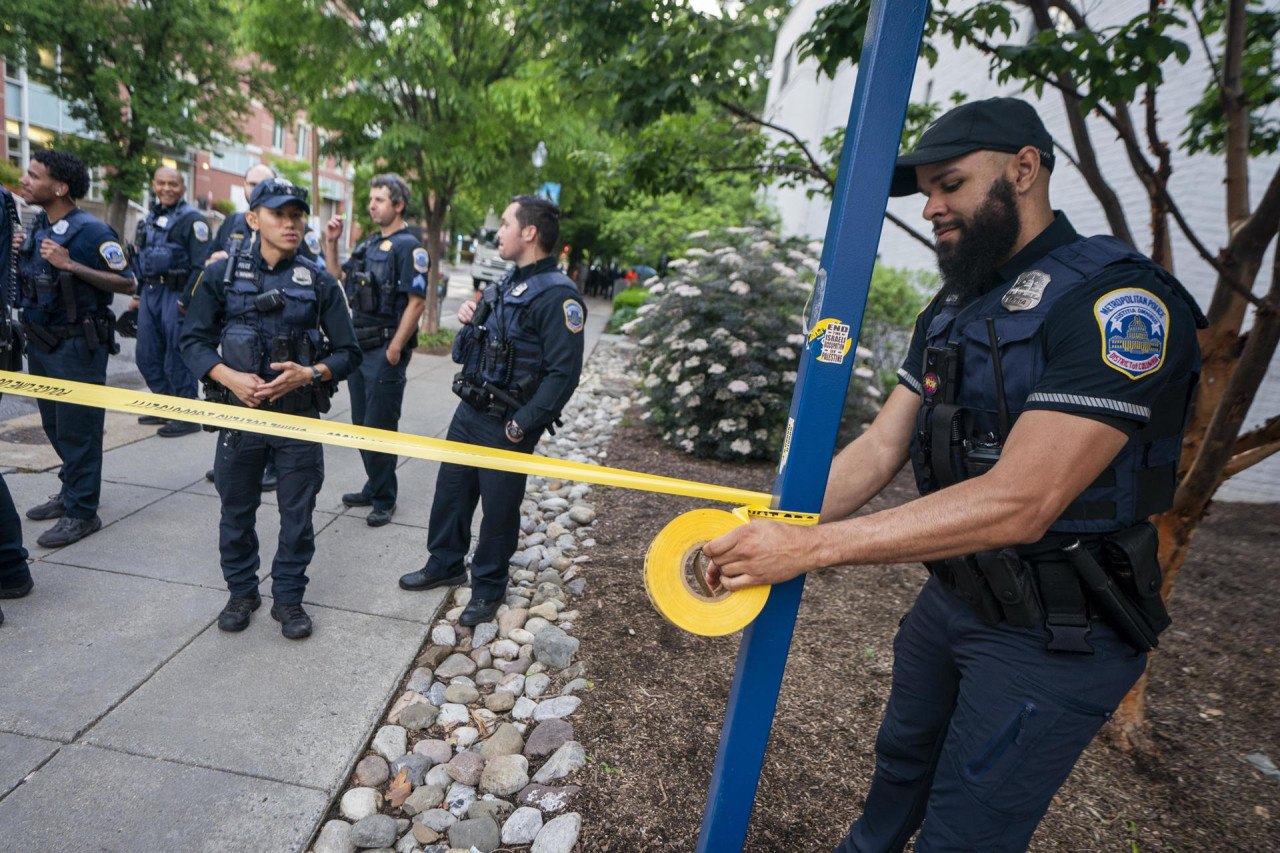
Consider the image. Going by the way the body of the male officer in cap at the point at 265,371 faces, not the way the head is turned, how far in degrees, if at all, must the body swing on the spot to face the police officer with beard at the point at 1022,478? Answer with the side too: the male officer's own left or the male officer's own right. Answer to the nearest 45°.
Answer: approximately 45° to the male officer's own left

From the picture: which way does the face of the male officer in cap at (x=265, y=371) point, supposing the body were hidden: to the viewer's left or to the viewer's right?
to the viewer's right

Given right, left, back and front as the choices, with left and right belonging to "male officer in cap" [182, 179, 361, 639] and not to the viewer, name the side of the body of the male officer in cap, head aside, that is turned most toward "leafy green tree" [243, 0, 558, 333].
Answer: back

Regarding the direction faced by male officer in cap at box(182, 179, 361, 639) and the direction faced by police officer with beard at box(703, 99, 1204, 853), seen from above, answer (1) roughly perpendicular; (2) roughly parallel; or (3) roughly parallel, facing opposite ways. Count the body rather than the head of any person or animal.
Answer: roughly perpendicular

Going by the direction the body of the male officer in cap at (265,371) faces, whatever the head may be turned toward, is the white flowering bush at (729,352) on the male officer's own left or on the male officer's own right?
on the male officer's own left

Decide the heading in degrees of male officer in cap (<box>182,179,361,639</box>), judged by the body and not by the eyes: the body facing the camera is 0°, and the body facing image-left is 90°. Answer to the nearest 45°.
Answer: approximately 0°

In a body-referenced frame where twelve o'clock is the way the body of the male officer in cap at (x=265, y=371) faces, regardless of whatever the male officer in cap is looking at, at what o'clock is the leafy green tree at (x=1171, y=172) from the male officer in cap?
The leafy green tree is roughly at 10 o'clock from the male officer in cap.

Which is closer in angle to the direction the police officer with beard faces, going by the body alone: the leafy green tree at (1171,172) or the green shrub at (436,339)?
the green shrub

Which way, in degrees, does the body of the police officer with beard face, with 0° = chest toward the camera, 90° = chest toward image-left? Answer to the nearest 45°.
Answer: approximately 45°

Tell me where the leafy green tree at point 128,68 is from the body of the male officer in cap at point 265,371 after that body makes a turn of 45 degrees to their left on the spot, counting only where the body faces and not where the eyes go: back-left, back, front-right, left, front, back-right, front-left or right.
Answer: back-left

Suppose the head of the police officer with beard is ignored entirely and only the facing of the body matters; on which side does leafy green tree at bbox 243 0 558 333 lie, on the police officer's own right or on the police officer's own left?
on the police officer's own right
